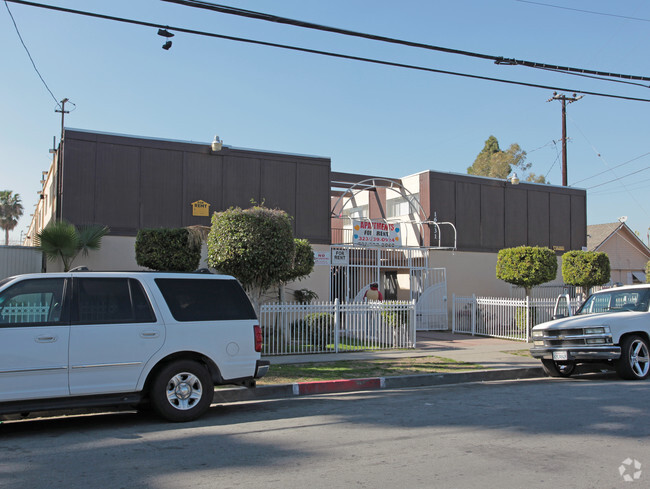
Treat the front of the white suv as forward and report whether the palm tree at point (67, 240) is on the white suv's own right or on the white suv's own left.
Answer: on the white suv's own right

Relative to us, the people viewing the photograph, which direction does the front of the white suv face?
facing to the left of the viewer

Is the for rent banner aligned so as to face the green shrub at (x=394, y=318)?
yes

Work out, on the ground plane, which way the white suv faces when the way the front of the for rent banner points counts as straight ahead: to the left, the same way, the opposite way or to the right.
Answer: to the right

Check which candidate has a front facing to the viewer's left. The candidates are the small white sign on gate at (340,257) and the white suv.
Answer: the white suv

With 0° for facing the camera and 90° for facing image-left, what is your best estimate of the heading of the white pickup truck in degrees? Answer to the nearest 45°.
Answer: approximately 45°

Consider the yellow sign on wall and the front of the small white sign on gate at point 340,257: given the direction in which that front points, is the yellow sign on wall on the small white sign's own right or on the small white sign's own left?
on the small white sign's own right

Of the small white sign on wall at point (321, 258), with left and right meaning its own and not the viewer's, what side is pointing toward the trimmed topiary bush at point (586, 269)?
left

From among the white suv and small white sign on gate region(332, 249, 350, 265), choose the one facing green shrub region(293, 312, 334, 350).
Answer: the small white sign on gate
